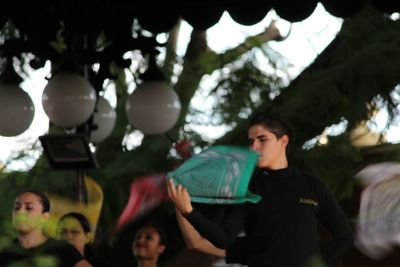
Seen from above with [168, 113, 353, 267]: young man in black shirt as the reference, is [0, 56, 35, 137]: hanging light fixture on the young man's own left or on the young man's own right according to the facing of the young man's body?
on the young man's own right

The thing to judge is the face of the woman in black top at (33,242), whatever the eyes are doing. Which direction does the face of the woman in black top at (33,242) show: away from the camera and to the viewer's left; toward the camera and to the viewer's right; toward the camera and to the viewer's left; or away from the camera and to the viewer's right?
toward the camera and to the viewer's left

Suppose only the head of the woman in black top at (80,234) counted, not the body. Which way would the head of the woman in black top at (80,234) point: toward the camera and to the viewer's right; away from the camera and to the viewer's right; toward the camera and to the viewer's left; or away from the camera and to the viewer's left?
toward the camera and to the viewer's left

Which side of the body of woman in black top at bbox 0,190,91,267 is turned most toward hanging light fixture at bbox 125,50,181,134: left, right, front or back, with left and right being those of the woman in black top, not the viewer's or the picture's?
back

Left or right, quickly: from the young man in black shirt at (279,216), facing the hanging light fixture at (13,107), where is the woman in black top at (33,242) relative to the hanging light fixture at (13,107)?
left

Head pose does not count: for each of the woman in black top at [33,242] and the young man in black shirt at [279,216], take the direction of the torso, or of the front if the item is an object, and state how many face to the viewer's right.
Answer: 0

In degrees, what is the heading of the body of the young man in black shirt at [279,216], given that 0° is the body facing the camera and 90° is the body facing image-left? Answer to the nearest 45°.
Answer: approximately 45°

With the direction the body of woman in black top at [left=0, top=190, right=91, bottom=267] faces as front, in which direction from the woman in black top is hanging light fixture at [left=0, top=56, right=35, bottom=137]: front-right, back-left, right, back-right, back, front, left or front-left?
back-right

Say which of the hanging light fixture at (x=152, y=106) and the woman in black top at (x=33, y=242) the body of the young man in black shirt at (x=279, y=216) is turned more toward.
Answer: the woman in black top

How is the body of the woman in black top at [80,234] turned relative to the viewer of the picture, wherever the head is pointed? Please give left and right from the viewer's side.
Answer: facing the viewer and to the left of the viewer
